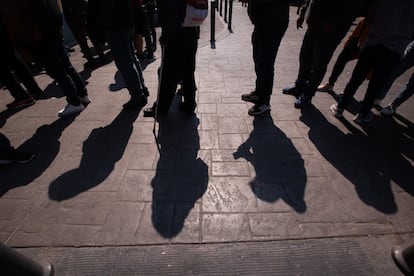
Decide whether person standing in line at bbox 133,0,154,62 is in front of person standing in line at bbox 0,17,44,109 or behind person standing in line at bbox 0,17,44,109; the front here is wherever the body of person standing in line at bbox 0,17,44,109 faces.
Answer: behind

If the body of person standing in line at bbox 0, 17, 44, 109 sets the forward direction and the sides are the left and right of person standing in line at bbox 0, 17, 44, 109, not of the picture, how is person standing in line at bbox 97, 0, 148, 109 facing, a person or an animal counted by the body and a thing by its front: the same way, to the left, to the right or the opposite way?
the same way

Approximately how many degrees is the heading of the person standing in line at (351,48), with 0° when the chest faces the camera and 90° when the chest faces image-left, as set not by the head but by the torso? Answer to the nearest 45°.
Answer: approximately 90°

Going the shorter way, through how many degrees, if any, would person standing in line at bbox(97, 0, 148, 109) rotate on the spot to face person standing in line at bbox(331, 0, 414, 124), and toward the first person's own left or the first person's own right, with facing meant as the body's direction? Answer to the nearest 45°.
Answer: approximately 135° to the first person's own left

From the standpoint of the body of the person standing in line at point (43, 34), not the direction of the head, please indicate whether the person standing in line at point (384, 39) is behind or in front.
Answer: behind

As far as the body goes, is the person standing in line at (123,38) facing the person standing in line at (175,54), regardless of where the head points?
no

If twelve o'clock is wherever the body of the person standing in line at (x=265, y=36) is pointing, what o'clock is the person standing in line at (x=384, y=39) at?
the person standing in line at (x=384, y=39) is roughly at 6 o'clock from the person standing in line at (x=265, y=36).

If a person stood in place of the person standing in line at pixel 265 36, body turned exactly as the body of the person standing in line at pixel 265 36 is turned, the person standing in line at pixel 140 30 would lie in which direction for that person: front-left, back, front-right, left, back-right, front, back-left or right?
front-right

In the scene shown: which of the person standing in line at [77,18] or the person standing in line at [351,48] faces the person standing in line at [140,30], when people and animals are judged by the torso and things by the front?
the person standing in line at [351,48]

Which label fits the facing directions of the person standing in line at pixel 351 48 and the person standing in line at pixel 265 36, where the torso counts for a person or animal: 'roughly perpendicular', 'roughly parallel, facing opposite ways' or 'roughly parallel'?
roughly parallel

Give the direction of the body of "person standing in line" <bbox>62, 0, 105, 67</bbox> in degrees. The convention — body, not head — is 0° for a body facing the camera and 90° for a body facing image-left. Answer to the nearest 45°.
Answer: approximately 90°

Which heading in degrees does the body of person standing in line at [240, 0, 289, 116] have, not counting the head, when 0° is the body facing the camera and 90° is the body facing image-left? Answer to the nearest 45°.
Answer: approximately 90°

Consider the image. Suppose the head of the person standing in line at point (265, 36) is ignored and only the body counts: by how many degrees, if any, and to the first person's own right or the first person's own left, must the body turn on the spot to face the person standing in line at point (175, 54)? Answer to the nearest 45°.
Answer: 0° — they already face them

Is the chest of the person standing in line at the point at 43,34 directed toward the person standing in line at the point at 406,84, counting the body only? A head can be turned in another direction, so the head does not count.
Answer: no

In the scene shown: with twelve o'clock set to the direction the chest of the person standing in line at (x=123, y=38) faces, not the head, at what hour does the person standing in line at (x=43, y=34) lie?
the person standing in line at (x=43, y=34) is roughly at 12 o'clock from the person standing in line at (x=123, y=38).

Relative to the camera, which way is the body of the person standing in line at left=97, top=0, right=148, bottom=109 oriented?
to the viewer's left

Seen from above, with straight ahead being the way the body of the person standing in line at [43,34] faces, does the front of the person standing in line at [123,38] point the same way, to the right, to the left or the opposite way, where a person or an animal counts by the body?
the same way

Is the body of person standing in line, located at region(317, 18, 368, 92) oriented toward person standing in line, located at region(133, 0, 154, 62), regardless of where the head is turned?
yes

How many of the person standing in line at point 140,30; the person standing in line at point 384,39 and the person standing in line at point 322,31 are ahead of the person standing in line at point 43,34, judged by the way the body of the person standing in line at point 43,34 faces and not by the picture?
0
